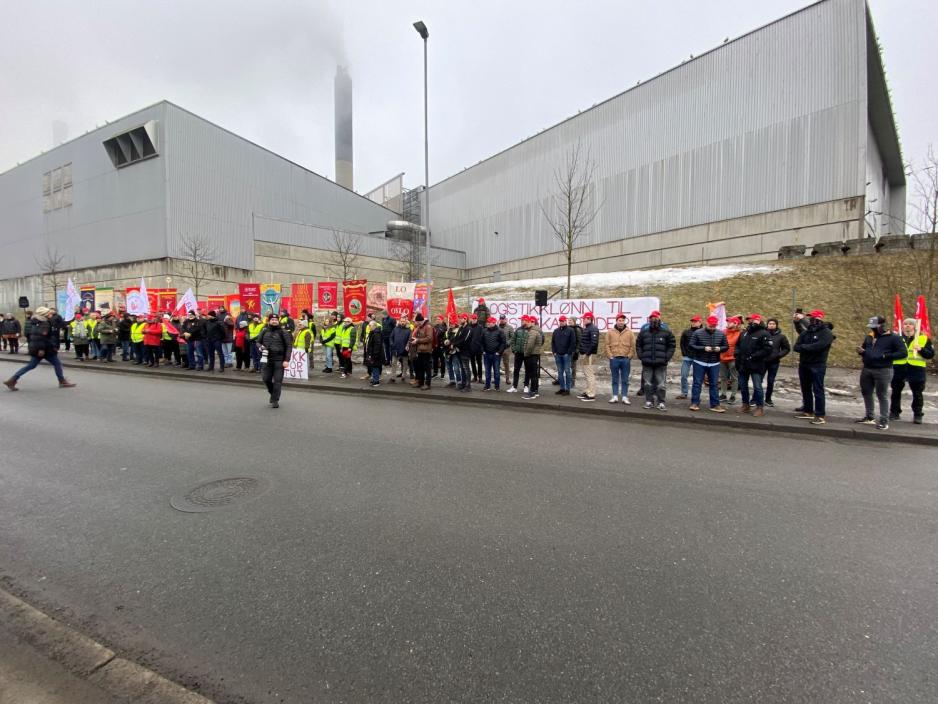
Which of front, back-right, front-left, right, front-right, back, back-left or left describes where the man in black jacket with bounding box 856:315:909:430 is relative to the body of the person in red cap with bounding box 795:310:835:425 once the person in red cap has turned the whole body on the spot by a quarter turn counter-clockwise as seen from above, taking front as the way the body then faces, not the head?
front-left

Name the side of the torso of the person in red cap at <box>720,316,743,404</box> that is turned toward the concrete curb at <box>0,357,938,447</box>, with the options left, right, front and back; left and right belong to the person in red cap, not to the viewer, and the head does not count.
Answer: front

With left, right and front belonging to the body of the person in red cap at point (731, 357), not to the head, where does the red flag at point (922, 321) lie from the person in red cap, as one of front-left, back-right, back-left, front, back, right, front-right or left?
back-left

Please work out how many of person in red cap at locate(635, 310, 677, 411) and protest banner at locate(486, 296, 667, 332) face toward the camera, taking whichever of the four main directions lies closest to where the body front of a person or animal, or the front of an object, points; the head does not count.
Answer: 2

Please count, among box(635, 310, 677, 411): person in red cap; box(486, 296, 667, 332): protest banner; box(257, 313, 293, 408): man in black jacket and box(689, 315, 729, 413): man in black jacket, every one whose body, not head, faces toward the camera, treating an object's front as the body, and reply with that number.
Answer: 4

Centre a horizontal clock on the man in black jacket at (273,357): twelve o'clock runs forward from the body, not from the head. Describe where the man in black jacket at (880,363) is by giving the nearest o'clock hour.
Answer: the man in black jacket at (880,363) is roughly at 10 o'clock from the man in black jacket at (273,357).

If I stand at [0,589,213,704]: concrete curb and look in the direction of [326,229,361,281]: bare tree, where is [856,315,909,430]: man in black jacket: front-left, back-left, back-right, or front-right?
front-right

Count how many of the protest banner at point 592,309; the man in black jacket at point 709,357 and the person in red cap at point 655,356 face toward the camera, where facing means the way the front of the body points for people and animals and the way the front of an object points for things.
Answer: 3

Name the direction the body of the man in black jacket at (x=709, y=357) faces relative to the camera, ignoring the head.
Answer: toward the camera

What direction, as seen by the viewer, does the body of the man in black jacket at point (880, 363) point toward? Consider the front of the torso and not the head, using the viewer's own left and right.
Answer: facing the viewer and to the left of the viewer

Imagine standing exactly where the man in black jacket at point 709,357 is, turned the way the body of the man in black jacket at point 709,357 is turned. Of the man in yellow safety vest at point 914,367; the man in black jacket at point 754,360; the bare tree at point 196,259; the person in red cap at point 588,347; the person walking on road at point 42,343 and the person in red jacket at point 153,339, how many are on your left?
2

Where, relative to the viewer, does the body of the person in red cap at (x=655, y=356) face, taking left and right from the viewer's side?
facing the viewer

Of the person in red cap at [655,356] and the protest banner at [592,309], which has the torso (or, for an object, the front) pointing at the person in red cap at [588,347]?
the protest banner
